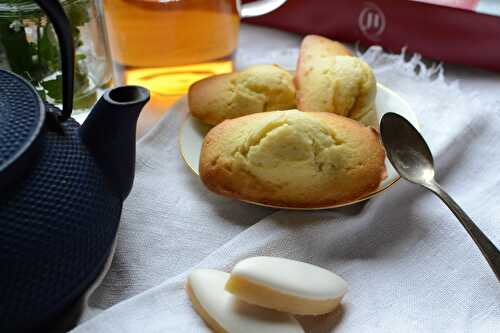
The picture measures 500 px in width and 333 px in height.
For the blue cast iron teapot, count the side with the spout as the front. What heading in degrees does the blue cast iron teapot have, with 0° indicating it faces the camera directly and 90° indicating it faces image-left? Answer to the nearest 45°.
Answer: approximately 270°
